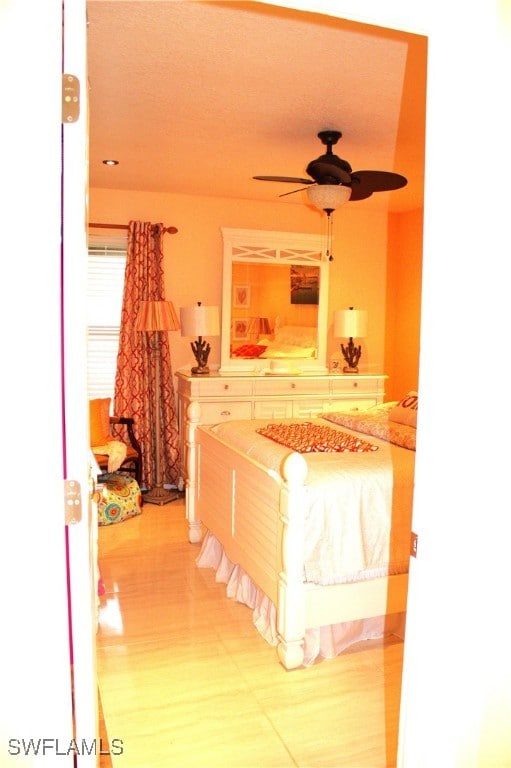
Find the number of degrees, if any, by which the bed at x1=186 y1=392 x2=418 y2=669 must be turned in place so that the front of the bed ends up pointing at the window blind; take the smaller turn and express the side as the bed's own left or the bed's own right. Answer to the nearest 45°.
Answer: approximately 90° to the bed's own right

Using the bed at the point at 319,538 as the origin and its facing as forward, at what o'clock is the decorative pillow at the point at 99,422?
The decorative pillow is roughly at 3 o'clock from the bed.

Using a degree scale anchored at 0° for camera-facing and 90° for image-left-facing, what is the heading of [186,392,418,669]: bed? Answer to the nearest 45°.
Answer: approximately 45°

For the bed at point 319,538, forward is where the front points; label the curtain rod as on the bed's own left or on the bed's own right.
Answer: on the bed's own right

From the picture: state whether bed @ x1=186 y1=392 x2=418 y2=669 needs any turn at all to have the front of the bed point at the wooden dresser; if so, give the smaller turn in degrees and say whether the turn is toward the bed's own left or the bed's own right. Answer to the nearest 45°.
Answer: approximately 135° to the bed's own right
